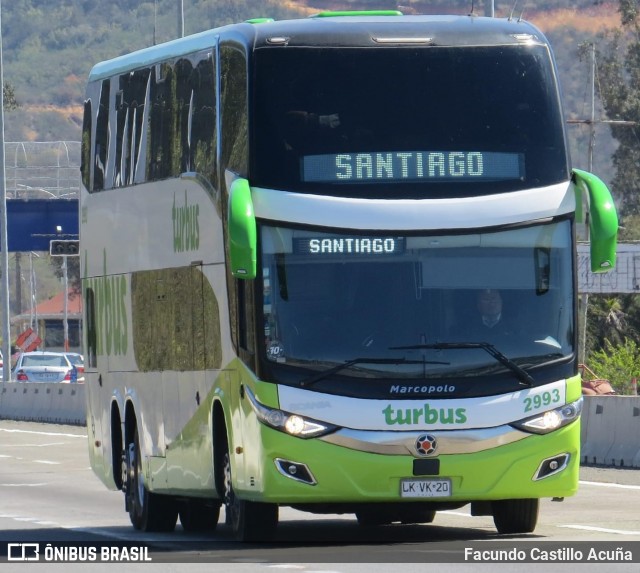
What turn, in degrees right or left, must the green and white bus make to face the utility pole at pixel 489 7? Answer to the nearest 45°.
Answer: approximately 180°

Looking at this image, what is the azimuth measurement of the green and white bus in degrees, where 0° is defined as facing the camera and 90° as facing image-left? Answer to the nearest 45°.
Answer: approximately 0°

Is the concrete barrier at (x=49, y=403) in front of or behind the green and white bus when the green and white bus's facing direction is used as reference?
behind
